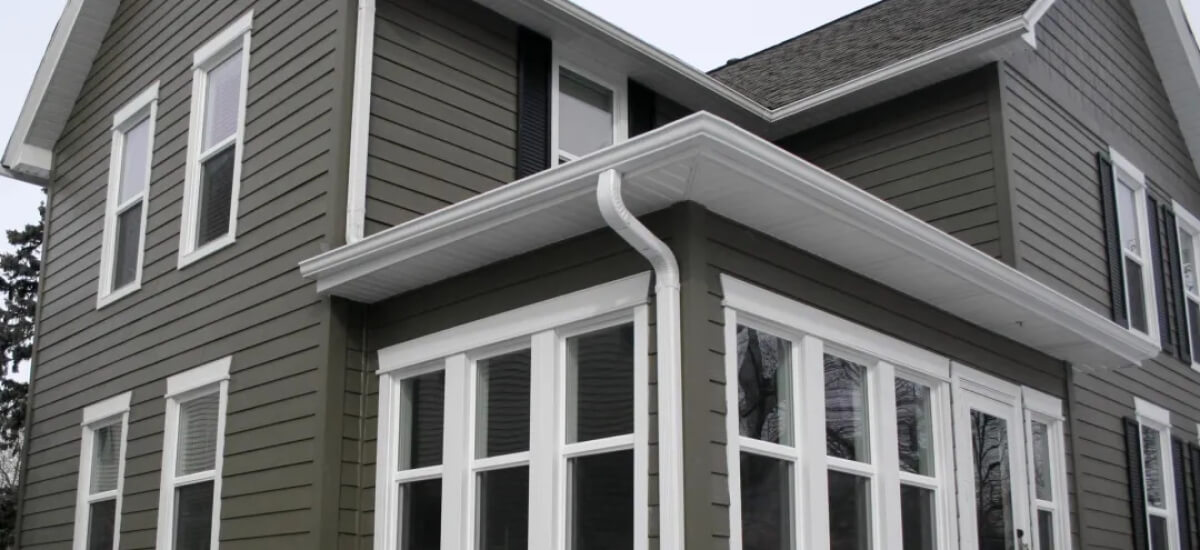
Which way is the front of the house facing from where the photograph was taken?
facing the viewer and to the right of the viewer
